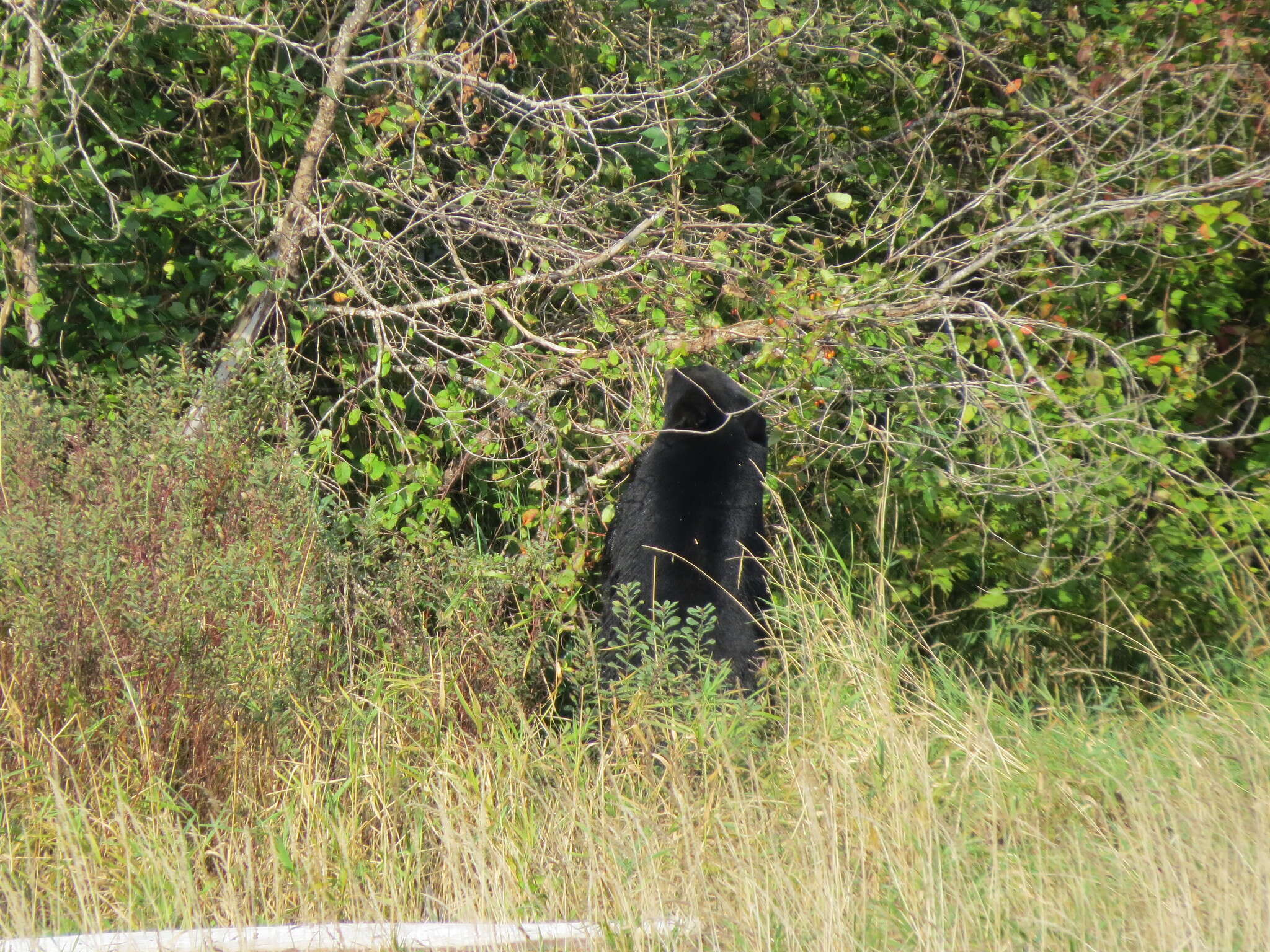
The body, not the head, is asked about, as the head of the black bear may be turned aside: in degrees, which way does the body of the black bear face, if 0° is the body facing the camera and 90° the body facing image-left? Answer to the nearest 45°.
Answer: approximately 180°
